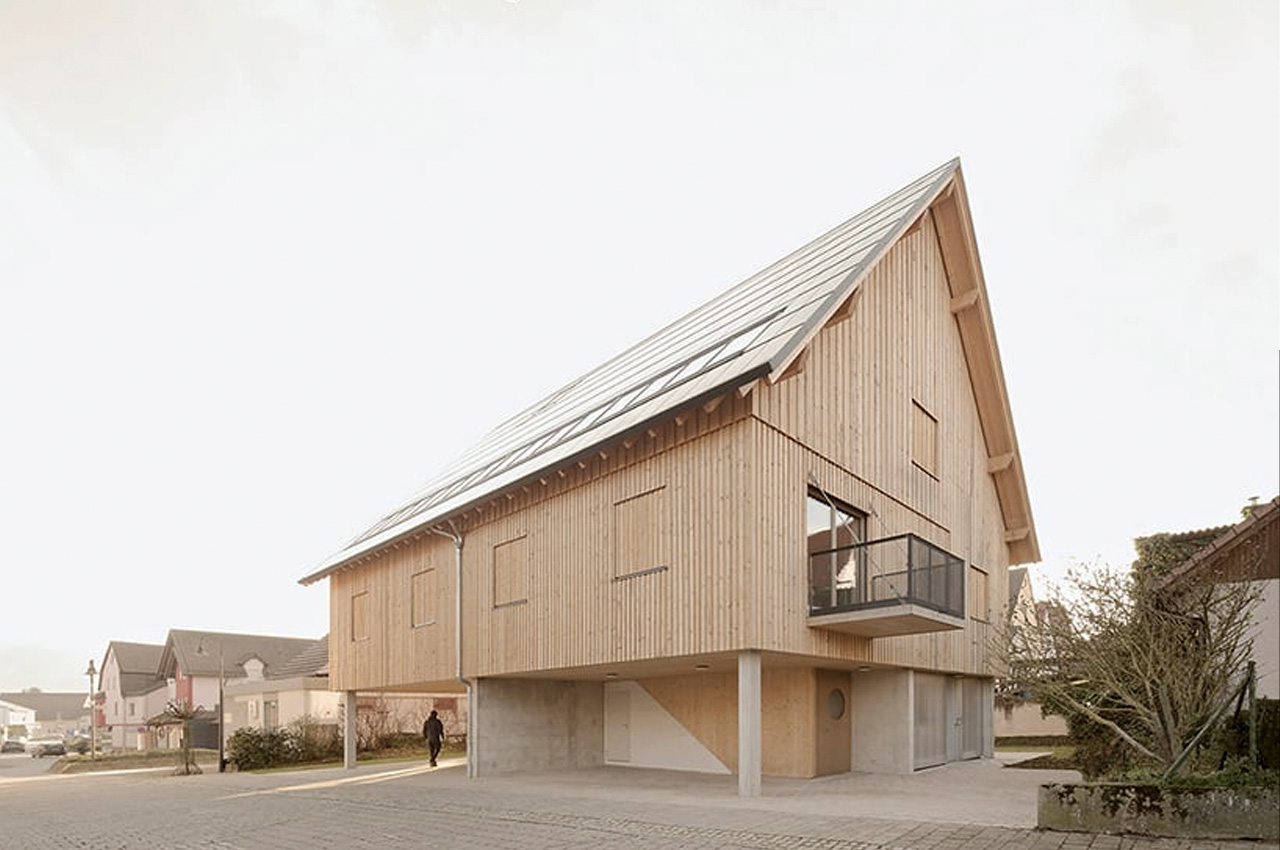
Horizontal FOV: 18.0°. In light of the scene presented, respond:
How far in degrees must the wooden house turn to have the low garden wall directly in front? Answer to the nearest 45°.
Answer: approximately 45° to its right

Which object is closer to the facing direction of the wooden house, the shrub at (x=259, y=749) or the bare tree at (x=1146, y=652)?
the bare tree

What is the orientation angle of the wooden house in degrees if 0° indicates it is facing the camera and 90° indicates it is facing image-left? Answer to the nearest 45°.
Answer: approximately 315°
